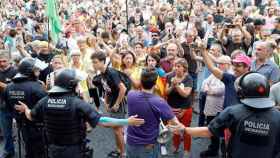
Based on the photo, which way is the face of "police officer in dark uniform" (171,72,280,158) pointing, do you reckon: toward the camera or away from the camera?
away from the camera

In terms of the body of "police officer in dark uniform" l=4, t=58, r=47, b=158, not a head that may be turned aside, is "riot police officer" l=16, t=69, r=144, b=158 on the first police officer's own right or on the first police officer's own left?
on the first police officer's own right

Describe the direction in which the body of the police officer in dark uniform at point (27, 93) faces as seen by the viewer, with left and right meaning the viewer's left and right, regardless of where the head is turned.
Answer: facing away from the viewer and to the right of the viewer

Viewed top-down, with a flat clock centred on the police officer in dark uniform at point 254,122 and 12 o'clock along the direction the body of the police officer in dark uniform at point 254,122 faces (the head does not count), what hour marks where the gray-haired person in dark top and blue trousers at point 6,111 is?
the gray-haired person in dark top and blue trousers at point 6,111 is roughly at 10 o'clock from the police officer in dark uniform at point 254,122.

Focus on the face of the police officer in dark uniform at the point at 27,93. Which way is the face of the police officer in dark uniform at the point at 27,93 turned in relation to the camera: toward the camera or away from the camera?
away from the camera

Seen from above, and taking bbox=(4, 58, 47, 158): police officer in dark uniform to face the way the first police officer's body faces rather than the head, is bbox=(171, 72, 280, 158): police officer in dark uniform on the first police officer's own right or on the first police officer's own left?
on the first police officer's own right

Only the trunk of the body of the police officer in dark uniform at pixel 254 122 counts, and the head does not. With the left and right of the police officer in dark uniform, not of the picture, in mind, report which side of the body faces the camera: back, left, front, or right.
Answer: back

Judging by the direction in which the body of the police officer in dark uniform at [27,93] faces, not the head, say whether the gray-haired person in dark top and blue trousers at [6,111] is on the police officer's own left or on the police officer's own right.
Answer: on the police officer's own left
